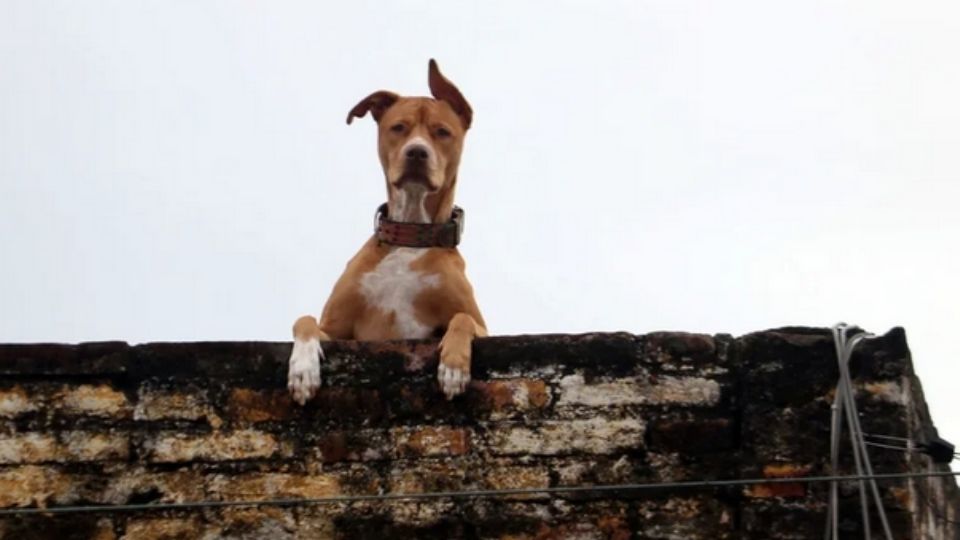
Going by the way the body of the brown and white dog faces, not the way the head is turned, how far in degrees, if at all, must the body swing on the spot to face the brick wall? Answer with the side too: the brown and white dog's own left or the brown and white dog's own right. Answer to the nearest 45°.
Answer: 0° — it already faces it

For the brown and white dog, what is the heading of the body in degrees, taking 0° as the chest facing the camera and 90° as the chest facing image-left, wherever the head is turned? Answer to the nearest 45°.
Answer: approximately 0°

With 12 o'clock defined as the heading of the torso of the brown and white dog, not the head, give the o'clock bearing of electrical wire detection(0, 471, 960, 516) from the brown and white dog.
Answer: The electrical wire is roughly at 12 o'clock from the brown and white dog.
